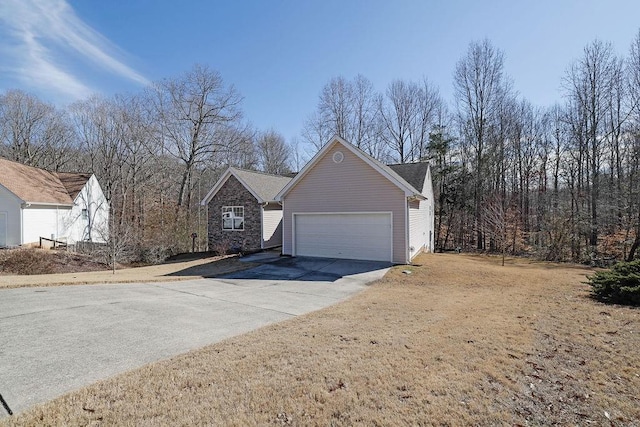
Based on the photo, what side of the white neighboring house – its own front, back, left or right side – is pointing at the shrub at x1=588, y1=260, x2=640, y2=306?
left

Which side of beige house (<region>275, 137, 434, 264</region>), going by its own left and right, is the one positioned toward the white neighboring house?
right

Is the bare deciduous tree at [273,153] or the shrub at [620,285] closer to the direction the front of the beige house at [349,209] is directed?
the shrub

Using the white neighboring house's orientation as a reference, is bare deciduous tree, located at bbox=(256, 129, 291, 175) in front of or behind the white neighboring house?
behind

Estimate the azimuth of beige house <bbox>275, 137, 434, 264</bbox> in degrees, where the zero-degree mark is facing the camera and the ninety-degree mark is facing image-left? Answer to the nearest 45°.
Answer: approximately 0°

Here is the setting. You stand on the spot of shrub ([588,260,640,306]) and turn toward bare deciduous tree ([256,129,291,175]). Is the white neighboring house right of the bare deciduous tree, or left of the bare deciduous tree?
left

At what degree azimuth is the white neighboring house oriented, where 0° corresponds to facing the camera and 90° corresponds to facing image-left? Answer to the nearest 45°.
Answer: approximately 45°

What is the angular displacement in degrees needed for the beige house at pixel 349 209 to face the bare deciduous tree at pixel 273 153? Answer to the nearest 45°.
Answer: approximately 180°
